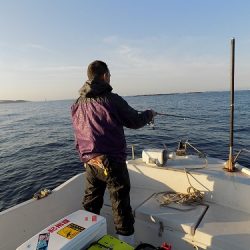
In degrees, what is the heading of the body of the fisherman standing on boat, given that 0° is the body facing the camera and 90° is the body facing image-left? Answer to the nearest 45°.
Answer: approximately 225°

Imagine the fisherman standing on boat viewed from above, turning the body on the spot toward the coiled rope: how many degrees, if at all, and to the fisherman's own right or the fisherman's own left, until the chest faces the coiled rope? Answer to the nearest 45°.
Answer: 0° — they already face it

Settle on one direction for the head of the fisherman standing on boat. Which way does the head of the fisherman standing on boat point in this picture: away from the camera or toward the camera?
away from the camera

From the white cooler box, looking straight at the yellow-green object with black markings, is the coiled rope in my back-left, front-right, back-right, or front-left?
front-left
